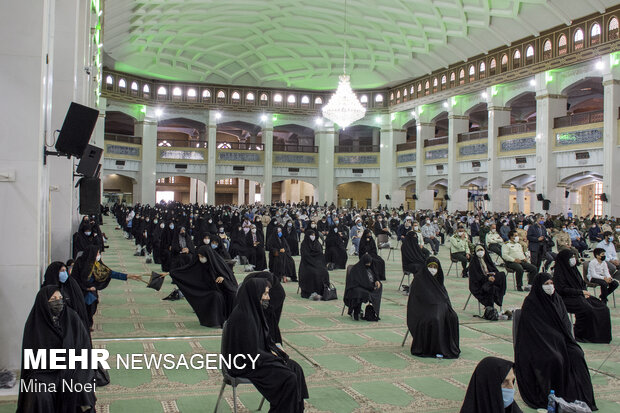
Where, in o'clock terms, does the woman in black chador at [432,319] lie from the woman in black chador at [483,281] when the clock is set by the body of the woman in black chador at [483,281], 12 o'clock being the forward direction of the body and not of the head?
the woman in black chador at [432,319] is roughly at 2 o'clock from the woman in black chador at [483,281].

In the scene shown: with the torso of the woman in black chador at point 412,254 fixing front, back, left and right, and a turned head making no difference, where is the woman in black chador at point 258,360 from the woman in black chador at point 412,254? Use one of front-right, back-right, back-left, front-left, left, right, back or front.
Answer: front-right

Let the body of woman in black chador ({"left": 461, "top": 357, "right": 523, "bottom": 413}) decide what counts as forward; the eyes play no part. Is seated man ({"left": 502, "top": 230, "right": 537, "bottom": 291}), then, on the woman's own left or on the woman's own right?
on the woman's own left

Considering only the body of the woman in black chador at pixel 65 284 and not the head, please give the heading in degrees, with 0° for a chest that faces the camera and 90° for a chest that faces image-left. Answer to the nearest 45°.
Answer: approximately 315°

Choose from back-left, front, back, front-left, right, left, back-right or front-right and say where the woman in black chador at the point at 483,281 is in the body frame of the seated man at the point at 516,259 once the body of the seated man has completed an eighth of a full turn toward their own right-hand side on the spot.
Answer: front

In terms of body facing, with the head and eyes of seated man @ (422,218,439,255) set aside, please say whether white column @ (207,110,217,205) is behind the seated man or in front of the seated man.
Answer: behind
